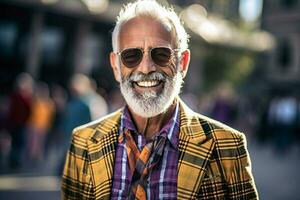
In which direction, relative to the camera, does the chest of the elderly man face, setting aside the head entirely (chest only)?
toward the camera

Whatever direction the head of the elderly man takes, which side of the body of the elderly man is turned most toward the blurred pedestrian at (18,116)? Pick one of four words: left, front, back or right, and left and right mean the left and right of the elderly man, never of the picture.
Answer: back

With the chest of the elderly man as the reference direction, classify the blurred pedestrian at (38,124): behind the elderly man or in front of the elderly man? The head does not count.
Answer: behind

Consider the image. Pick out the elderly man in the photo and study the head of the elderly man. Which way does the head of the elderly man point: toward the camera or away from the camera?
toward the camera
